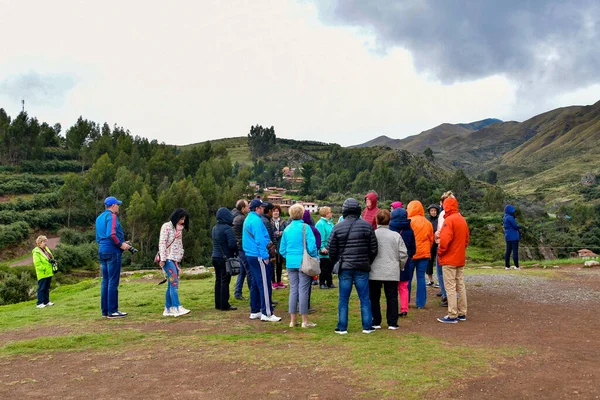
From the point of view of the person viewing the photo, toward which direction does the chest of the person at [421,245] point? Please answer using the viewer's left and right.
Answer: facing away from the viewer and to the left of the viewer

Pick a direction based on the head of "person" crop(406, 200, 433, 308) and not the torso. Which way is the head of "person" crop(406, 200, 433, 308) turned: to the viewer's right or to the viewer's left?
to the viewer's left

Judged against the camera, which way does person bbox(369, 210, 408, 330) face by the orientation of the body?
away from the camera

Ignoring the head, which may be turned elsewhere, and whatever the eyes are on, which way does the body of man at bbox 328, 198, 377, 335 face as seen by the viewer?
away from the camera

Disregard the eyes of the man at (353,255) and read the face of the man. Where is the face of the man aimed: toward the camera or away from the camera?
away from the camera
